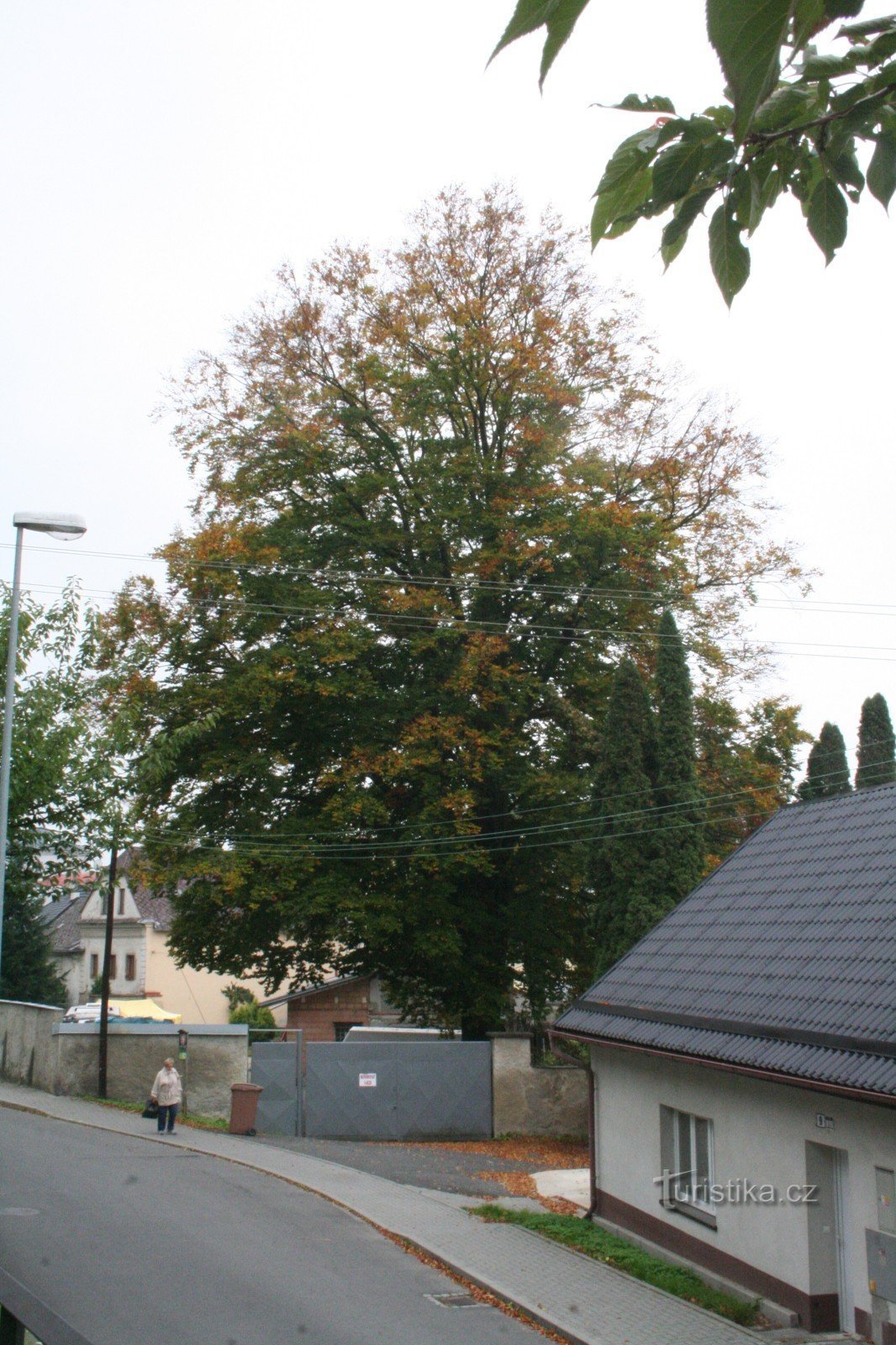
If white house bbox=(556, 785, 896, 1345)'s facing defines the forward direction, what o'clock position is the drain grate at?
The drain grate is roughly at 1 o'clock from the white house.

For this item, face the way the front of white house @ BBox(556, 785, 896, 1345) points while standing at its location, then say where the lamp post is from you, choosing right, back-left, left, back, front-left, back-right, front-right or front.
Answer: front-right

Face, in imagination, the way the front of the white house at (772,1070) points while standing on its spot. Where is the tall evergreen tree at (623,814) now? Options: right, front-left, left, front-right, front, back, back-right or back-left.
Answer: back-right

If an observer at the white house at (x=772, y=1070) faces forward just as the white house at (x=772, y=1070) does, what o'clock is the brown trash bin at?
The brown trash bin is roughly at 3 o'clock from the white house.

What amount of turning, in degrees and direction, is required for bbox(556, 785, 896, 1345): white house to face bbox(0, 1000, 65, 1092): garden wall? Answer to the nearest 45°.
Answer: approximately 90° to its right

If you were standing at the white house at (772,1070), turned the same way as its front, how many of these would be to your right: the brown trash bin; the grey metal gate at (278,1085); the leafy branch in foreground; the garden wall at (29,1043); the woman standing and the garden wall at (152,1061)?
5

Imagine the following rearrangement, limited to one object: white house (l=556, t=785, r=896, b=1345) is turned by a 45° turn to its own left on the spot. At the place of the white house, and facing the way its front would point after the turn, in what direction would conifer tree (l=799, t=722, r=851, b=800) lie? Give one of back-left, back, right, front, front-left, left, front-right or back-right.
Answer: back

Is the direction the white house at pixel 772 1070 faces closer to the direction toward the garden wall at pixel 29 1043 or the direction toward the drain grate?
the drain grate

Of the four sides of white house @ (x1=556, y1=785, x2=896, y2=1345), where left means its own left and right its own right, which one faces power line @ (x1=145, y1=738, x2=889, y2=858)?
right

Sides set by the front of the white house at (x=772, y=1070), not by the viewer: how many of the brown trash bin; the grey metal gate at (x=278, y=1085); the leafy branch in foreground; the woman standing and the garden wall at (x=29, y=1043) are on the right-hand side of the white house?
4

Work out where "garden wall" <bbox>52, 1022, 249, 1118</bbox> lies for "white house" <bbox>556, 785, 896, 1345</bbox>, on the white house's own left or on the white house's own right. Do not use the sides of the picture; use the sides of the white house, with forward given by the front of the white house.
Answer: on the white house's own right

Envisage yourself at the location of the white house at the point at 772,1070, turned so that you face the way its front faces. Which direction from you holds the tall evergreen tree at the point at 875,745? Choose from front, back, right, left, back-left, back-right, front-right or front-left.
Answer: back-right

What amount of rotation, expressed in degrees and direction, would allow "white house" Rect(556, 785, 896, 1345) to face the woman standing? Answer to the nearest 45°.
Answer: approximately 90° to its right

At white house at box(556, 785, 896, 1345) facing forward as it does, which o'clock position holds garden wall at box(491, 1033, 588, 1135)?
The garden wall is roughly at 4 o'clock from the white house.

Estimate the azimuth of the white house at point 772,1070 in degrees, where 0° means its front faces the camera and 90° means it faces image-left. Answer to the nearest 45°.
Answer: approximately 45°

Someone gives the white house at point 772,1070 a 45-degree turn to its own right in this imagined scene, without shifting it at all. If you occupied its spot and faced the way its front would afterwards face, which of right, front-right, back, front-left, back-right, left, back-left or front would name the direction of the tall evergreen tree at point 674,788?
right
